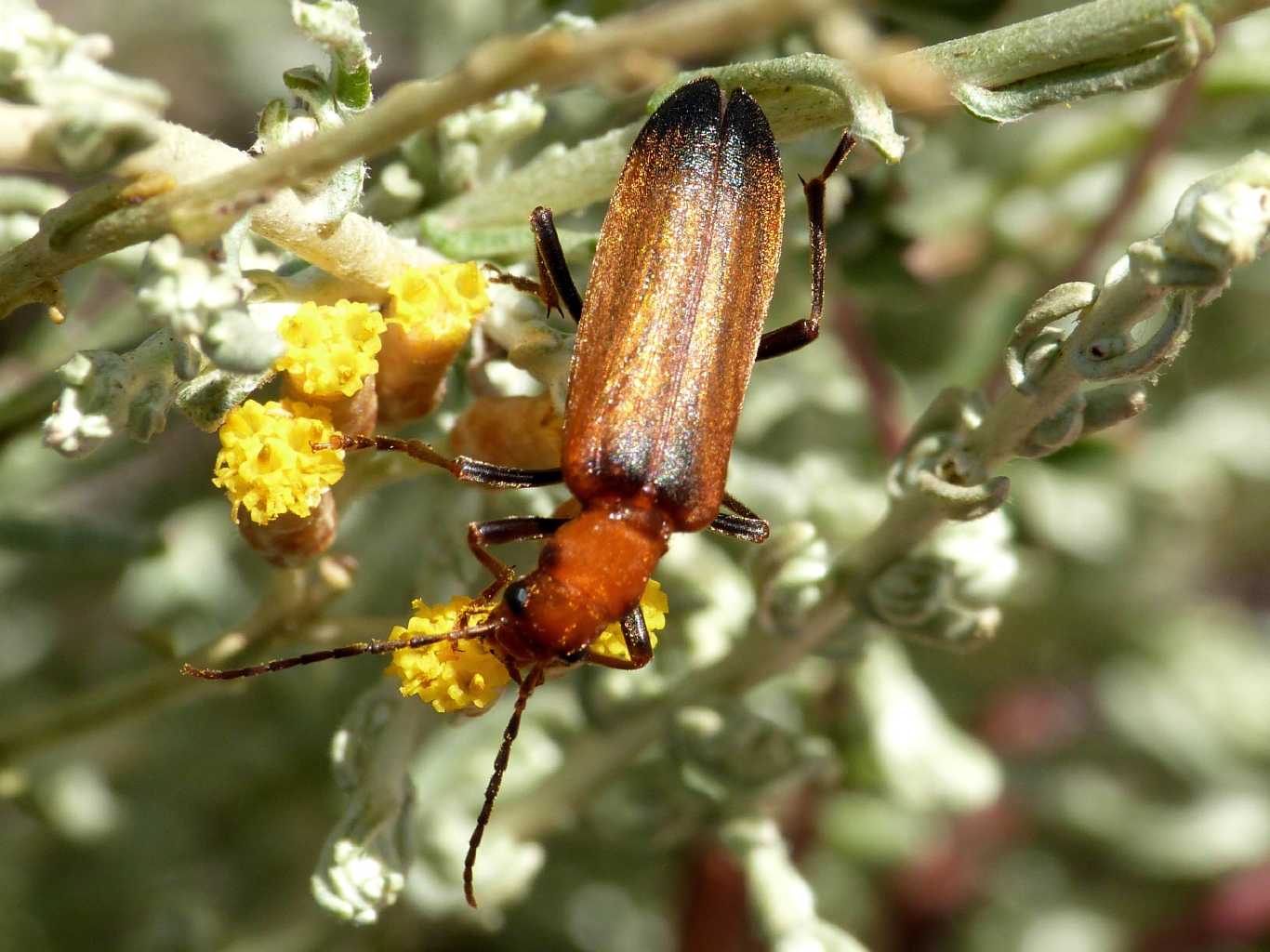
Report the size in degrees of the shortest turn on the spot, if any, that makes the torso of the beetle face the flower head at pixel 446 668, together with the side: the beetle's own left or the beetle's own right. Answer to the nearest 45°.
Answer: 0° — it already faces it

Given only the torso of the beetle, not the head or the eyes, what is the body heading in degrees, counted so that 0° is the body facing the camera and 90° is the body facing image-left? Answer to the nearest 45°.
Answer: approximately 45°

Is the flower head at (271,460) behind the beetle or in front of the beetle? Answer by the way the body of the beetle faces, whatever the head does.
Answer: in front
